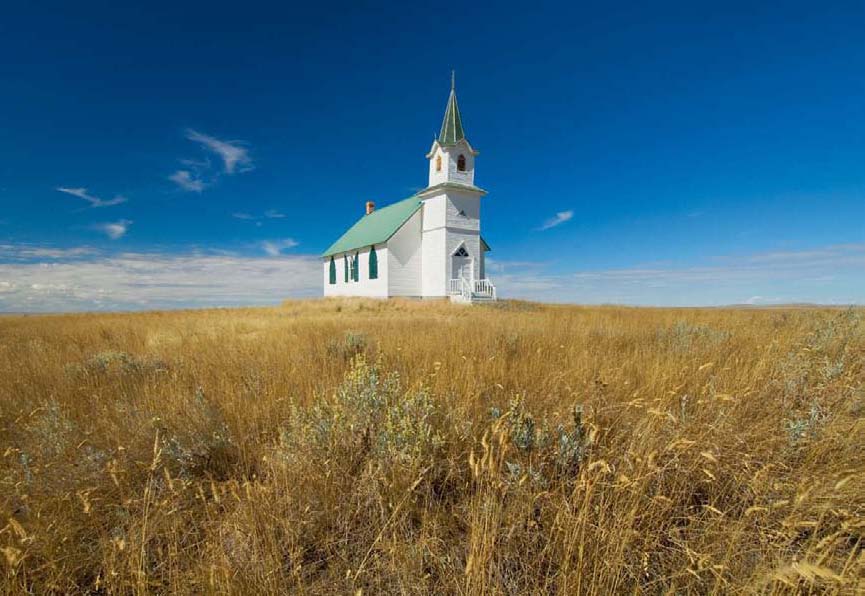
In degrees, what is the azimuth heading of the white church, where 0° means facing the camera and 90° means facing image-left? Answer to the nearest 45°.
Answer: approximately 315°
